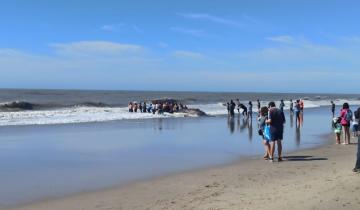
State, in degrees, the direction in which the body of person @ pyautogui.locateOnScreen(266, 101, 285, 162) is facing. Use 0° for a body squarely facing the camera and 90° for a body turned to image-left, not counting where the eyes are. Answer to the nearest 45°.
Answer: approximately 135°
